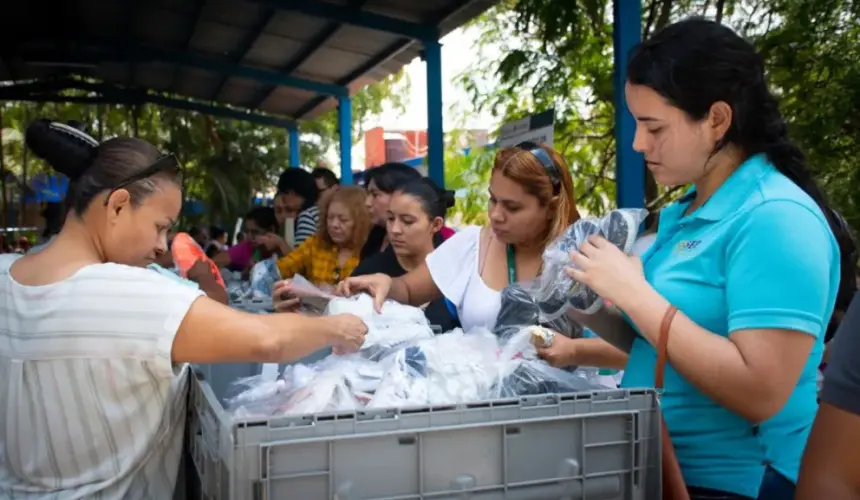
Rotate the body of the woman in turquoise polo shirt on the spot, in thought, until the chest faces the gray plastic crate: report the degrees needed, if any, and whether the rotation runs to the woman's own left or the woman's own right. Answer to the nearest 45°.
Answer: approximately 45° to the woman's own left

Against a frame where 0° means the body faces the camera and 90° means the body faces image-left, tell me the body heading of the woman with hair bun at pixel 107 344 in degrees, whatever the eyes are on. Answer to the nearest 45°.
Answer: approximately 225°

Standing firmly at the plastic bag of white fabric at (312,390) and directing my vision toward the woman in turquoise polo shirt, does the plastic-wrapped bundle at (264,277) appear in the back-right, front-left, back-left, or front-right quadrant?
back-left

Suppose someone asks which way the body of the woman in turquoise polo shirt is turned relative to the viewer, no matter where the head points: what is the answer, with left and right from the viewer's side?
facing to the left of the viewer

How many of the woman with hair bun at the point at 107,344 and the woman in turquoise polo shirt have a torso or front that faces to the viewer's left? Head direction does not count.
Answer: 1

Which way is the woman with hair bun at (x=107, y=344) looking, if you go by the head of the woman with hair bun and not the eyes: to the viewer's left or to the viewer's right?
to the viewer's right

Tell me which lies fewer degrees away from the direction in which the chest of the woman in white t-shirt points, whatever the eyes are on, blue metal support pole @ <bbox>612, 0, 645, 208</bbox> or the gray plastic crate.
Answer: the gray plastic crate

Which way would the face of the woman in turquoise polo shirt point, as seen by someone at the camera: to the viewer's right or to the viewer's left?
to the viewer's left

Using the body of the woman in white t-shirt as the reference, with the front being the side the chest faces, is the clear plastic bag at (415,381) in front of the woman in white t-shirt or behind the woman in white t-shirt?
in front

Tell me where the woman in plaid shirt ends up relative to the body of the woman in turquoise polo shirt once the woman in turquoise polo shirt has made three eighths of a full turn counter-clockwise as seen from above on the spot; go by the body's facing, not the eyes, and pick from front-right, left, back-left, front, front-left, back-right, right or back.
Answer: back

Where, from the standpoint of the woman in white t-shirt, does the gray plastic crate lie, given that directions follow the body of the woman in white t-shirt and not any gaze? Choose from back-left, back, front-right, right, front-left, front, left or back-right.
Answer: front-left
